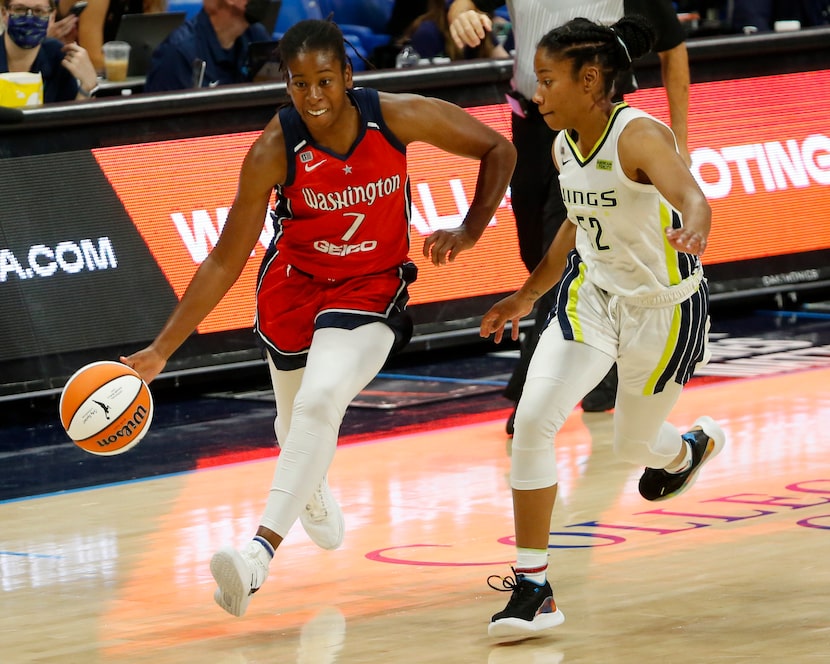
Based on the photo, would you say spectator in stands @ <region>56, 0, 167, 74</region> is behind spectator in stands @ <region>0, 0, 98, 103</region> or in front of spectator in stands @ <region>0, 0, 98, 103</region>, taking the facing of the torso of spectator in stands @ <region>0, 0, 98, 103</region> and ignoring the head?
behind

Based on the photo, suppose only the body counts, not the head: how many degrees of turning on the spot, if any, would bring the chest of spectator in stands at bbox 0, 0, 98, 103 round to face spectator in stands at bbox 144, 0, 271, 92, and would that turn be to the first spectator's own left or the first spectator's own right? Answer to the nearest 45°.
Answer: approximately 135° to the first spectator's own left

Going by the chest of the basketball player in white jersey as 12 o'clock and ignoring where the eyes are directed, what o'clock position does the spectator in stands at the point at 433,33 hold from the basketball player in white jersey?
The spectator in stands is roughly at 4 o'clock from the basketball player in white jersey.

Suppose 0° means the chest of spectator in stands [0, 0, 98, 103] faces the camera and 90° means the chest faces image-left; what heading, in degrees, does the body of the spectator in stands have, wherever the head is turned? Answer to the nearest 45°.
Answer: approximately 0°

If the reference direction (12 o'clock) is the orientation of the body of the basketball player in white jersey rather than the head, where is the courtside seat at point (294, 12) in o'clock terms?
The courtside seat is roughly at 4 o'clock from the basketball player in white jersey.

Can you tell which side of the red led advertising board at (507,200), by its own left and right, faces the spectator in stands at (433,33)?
back

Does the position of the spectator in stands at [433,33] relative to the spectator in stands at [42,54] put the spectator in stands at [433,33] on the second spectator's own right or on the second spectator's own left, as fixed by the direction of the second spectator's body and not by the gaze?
on the second spectator's own left

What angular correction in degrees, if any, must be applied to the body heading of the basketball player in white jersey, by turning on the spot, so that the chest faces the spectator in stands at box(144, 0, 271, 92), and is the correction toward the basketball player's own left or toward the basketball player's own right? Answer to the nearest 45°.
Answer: approximately 90° to the basketball player's own right

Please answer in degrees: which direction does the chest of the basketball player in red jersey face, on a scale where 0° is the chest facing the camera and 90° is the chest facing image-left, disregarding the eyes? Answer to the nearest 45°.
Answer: approximately 0°
